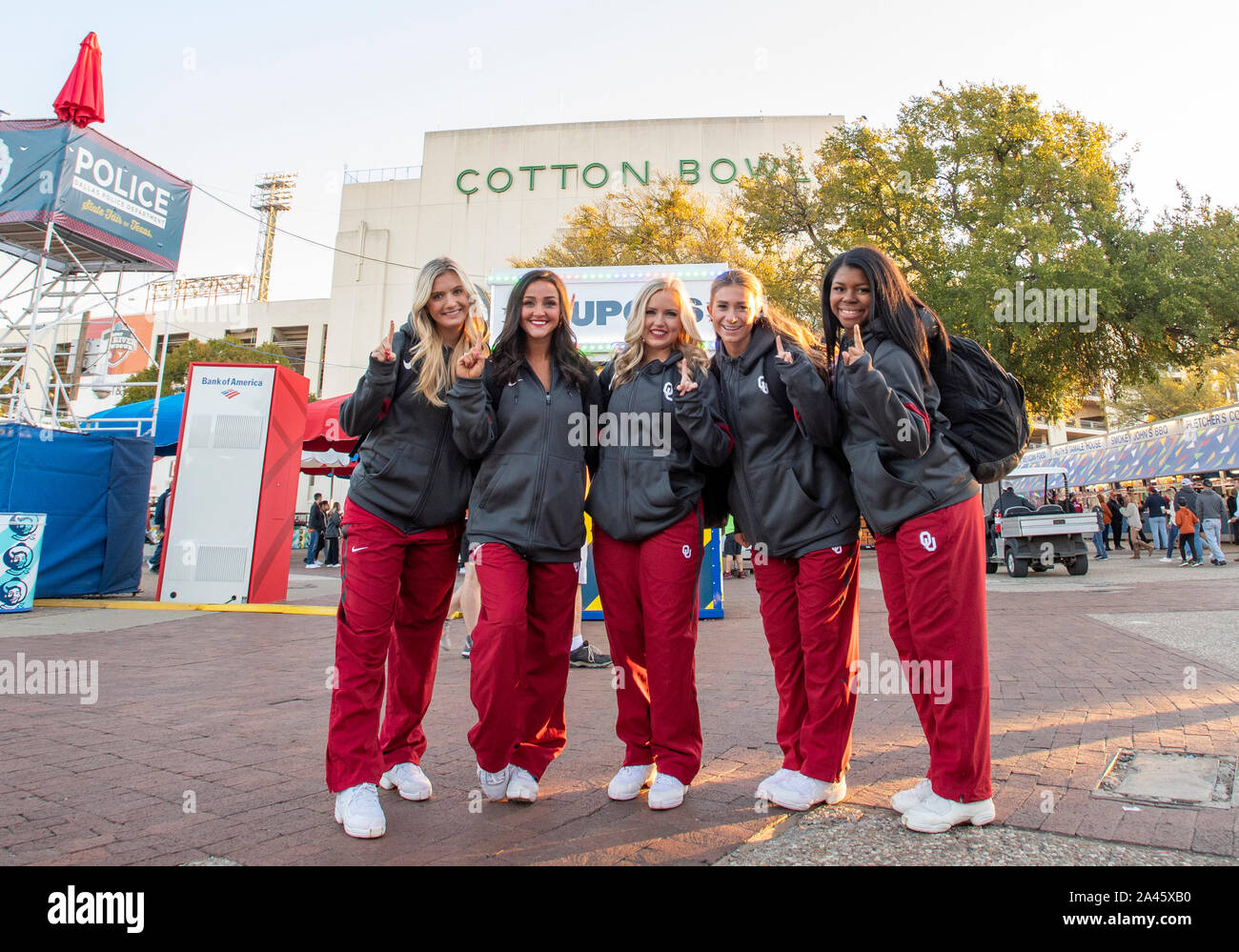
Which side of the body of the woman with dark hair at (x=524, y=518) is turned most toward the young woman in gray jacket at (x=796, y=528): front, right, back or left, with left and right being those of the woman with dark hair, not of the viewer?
left

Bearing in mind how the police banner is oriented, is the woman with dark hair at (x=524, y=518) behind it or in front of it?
in front

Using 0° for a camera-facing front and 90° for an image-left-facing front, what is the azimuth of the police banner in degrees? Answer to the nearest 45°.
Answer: approximately 315°

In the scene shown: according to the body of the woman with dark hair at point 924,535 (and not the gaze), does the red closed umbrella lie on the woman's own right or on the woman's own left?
on the woman's own right

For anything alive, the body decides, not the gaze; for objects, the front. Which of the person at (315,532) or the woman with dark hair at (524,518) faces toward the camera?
the woman with dark hair

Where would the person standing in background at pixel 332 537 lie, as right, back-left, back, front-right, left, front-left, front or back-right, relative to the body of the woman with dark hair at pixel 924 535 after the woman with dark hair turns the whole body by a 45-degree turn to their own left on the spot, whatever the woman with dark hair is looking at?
back-right

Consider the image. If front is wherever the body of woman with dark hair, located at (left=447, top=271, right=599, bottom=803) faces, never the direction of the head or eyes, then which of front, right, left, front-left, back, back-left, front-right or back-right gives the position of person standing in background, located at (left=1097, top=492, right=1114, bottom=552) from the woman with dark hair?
back-left

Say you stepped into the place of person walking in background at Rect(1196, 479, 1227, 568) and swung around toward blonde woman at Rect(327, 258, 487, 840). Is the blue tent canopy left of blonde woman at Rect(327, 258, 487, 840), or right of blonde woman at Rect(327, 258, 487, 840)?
right

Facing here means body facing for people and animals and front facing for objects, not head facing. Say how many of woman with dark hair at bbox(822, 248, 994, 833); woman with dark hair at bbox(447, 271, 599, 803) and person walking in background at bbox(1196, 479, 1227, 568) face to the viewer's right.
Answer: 0

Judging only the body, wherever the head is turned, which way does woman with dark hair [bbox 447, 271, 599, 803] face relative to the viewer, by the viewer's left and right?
facing the viewer

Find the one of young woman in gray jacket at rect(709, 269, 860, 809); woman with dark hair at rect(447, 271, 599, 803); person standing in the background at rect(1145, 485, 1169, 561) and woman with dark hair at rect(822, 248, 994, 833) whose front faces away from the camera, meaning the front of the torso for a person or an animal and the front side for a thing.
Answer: the person standing in the background

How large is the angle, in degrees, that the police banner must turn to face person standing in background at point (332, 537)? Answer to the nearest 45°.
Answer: approximately 90° to its left
